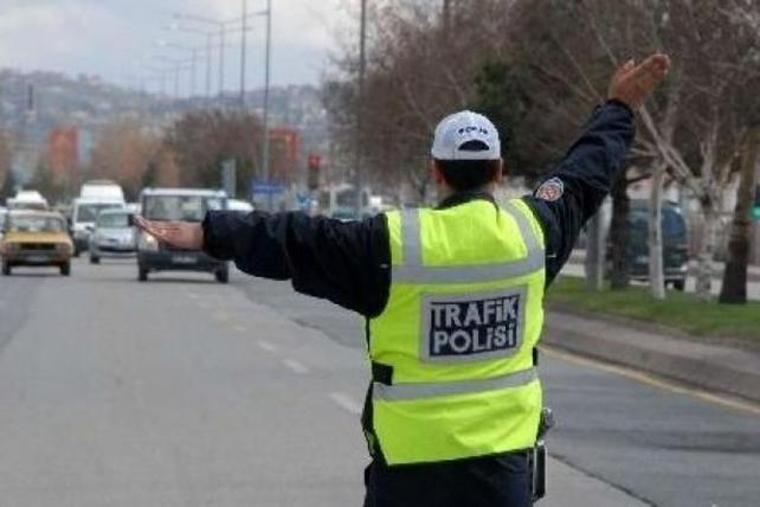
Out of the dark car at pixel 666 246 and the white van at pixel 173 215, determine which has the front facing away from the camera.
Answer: the dark car at pixel 666 246

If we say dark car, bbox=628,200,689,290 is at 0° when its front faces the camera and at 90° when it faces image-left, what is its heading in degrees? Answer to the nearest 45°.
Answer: approximately 180°

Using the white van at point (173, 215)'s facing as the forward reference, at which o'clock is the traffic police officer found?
The traffic police officer is roughly at 12 o'clock from the white van.

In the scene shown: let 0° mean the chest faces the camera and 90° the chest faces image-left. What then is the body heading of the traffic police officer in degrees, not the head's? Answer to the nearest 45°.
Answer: approximately 180°

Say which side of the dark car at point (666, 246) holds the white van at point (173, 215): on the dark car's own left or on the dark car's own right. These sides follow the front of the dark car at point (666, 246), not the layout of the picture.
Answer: on the dark car's own left

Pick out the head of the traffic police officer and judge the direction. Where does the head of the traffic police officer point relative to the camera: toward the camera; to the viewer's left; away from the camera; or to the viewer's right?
away from the camera

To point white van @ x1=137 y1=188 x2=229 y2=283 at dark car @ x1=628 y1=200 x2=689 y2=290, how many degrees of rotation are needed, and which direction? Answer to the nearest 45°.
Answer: approximately 90° to its left

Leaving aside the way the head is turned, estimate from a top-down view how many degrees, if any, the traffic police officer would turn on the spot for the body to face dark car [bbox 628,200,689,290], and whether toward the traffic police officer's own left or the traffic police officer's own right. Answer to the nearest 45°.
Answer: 0° — they already face it

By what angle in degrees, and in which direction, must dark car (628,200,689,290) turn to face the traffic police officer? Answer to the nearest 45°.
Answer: approximately 180°

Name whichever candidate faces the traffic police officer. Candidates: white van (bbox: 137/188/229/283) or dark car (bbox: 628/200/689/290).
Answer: white van (bbox: 137/188/229/283)
